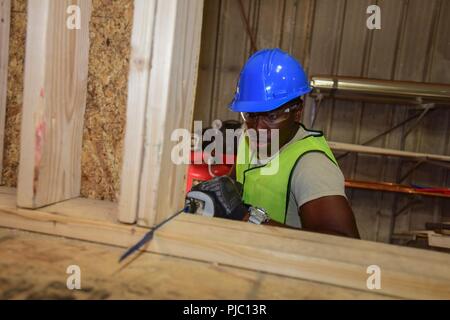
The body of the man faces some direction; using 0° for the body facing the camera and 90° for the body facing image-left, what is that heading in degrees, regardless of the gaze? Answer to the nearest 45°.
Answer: approximately 45°

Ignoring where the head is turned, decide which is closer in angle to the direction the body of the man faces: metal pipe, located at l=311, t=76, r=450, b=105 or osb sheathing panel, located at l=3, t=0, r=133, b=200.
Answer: the osb sheathing panel

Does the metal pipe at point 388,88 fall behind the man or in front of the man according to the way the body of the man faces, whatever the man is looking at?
behind
